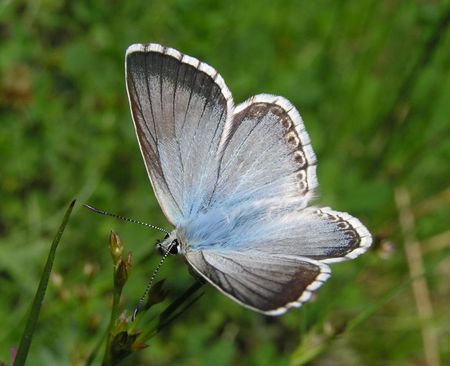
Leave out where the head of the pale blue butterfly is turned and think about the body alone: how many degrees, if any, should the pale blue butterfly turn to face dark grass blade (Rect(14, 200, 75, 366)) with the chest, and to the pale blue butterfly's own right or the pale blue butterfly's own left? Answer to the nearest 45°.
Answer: approximately 45° to the pale blue butterfly's own left

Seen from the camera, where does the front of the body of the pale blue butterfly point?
to the viewer's left

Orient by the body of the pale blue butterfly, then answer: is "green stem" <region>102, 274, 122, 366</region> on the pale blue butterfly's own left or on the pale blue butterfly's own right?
on the pale blue butterfly's own left
